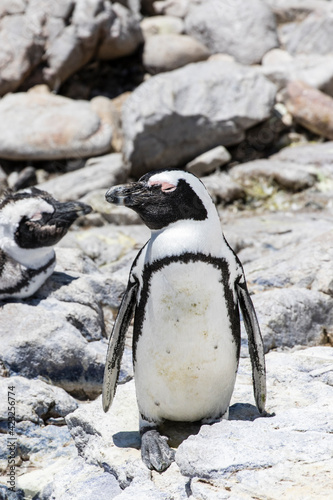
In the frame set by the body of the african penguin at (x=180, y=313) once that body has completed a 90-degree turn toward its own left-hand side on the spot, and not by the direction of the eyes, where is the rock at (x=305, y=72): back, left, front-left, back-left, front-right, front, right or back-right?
left

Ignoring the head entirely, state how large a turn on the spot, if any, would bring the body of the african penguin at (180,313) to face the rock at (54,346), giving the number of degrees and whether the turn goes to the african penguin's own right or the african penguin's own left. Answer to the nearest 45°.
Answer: approximately 135° to the african penguin's own right

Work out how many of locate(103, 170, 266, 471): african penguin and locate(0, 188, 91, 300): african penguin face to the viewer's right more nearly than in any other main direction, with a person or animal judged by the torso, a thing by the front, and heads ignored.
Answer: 1

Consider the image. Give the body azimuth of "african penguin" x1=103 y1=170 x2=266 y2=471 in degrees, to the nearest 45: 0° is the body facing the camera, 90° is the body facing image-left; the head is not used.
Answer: approximately 0°

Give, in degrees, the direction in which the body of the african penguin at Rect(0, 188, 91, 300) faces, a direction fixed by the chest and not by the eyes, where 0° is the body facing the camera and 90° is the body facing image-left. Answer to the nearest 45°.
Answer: approximately 270°

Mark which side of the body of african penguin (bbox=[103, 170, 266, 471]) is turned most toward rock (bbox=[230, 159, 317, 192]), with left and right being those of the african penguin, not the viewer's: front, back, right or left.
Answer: back

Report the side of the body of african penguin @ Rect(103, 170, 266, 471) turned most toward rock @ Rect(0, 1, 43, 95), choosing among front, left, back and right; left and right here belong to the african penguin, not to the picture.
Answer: back

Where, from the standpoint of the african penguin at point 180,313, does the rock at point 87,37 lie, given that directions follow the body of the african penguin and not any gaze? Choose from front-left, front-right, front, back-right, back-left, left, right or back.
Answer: back

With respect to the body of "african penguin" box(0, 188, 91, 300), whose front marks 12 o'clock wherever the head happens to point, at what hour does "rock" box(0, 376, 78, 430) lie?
The rock is roughly at 3 o'clock from the african penguin.

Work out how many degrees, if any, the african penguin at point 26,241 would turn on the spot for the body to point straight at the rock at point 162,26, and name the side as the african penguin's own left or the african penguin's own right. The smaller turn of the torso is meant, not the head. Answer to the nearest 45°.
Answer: approximately 90° to the african penguin's own left

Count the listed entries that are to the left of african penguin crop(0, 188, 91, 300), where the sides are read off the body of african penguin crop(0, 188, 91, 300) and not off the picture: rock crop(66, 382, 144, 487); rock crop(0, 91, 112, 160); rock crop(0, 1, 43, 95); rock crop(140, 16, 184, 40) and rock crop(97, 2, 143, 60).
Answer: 4

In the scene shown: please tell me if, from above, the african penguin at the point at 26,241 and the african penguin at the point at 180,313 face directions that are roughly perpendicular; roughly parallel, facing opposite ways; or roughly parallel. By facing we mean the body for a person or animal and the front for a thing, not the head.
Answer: roughly perpendicular
